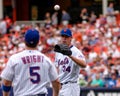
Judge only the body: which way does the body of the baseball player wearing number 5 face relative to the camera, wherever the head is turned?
away from the camera

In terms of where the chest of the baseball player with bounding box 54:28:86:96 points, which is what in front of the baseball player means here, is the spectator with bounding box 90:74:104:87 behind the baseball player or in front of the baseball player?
behind

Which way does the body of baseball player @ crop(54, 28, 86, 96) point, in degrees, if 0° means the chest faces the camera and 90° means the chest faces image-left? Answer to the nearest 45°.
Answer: approximately 45°

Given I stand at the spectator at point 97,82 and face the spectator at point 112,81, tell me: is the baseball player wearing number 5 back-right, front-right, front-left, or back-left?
back-right
